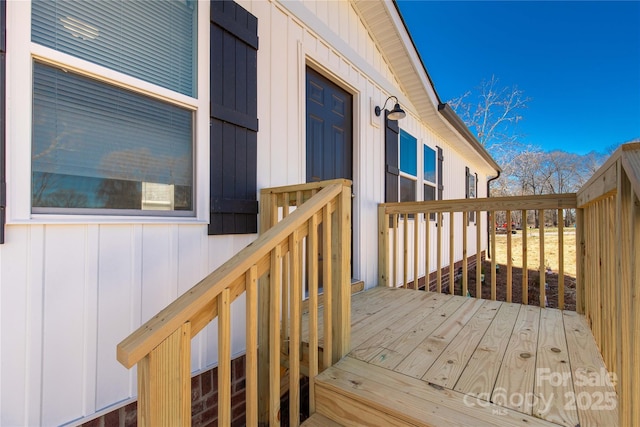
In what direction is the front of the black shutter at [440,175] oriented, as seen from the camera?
facing to the right of the viewer

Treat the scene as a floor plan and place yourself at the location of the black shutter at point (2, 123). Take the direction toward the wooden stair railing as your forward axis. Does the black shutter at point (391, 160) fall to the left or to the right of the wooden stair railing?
left

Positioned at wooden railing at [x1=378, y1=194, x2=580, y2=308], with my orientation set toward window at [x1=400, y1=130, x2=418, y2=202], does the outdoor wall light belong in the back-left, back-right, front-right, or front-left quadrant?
front-left

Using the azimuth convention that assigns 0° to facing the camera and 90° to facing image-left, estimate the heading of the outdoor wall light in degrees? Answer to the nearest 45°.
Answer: approximately 270°

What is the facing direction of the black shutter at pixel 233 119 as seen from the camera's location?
facing the viewer and to the right of the viewer

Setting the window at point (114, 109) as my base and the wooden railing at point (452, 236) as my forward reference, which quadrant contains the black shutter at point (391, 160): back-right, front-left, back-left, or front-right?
front-left

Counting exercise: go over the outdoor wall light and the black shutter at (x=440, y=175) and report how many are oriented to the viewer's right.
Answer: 2

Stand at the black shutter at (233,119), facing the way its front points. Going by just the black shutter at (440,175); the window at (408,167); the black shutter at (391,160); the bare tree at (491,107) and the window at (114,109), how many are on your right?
1

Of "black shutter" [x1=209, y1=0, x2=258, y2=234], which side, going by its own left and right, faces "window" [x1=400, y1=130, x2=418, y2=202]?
left

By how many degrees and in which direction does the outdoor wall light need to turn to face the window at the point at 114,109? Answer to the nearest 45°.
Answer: approximately 135° to its right
